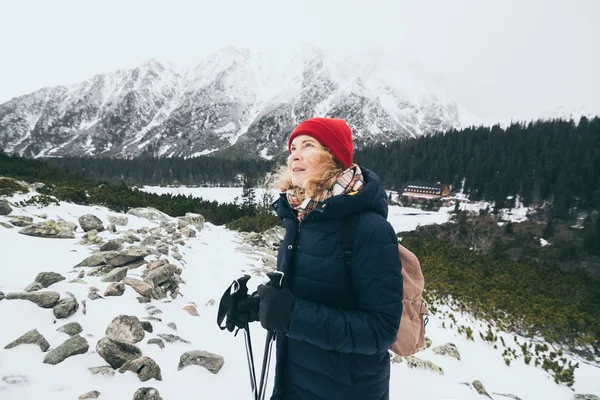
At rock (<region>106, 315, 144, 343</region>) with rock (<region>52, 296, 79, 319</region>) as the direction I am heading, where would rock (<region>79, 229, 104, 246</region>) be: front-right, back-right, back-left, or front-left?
front-right

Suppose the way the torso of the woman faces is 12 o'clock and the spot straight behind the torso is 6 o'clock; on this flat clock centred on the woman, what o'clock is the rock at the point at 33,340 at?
The rock is roughly at 2 o'clock from the woman.

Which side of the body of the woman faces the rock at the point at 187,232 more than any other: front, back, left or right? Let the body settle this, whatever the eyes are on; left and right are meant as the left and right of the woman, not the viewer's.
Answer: right

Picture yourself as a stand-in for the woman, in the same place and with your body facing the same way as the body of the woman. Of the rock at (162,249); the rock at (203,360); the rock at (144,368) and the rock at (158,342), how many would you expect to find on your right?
4

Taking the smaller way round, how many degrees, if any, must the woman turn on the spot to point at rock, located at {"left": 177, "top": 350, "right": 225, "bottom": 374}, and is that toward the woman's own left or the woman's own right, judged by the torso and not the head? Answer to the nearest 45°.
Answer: approximately 90° to the woman's own right

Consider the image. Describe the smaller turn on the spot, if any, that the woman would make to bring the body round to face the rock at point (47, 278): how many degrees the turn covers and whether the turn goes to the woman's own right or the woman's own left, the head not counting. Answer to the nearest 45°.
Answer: approximately 90° to the woman's own right

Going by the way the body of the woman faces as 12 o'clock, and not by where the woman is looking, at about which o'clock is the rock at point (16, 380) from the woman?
The rock is roughly at 2 o'clock from the woman.

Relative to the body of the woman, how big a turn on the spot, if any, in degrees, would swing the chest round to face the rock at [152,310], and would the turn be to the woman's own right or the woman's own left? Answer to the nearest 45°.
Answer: approximately 90° to the woman's own right

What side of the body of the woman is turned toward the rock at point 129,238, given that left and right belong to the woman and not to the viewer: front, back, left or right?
right

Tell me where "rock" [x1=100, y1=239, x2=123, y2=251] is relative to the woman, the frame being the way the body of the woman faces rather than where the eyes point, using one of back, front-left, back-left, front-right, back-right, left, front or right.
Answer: right

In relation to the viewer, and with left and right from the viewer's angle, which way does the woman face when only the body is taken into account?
facing the viewer and to the left of the viewer

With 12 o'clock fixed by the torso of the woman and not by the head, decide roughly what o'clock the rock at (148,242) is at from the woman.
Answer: The rock is roughly at 3 o'clock from the woman.

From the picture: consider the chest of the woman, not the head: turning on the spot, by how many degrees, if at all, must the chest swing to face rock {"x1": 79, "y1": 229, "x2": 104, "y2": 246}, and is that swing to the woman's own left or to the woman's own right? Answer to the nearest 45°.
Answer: approximately 90° to the woman's own right

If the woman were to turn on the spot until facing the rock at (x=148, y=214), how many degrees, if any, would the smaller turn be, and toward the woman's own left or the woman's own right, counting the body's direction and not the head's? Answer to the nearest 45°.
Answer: approximately 90° to the woman's own right

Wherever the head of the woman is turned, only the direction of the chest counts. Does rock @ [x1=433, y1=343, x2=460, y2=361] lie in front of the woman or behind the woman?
behind

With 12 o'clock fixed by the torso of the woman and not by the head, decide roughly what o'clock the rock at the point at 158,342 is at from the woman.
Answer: The rock is roughly at 3 o'clock from the woman.
